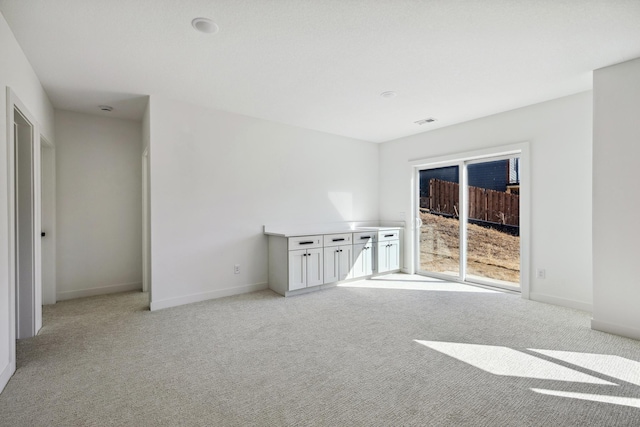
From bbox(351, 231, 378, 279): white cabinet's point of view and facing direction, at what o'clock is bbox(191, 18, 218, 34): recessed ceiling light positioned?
The recessed ceiling light is roughly at 2 o'clock from the white cabinet.

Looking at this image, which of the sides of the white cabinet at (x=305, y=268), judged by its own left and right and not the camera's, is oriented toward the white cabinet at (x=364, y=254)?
left

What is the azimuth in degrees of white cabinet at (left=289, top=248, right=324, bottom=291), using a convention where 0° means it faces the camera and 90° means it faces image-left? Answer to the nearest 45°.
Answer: approximately 315°

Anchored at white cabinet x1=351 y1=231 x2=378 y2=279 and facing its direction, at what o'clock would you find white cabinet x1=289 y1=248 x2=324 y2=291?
white cabinet x1=289 y1=248 x2=324 y2=291 is roughly at 3 o'clock from white cabinet x1=351 y1=231 x2=378 y2=279.

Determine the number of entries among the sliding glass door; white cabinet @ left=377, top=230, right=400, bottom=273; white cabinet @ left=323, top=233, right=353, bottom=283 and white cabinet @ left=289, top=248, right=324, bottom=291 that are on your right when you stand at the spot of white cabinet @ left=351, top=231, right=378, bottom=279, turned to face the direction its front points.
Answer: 2

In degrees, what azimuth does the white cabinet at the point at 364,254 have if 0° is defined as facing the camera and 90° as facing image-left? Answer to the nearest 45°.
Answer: approximately 315°

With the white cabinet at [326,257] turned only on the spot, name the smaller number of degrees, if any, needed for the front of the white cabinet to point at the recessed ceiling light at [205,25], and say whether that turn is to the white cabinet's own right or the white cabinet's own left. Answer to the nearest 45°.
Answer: approximately 45° to the white cabinet's own right

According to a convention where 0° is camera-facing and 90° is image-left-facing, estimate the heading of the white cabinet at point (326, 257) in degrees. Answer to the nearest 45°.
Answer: approximately 315°
